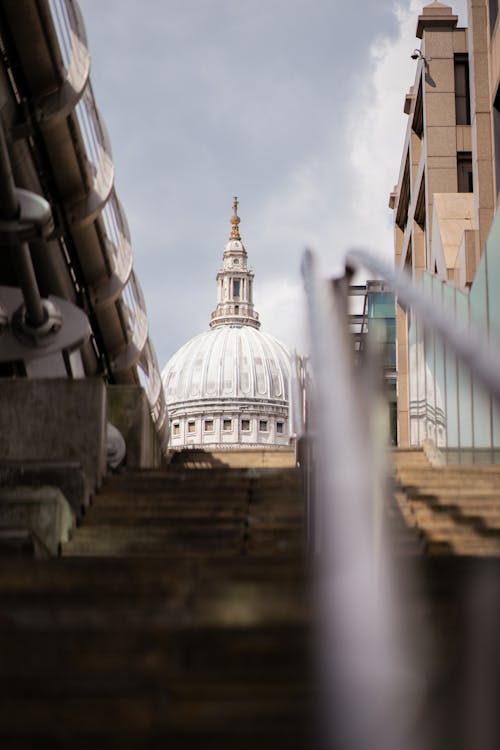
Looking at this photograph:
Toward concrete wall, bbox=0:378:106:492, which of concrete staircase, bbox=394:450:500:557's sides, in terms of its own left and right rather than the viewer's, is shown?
right

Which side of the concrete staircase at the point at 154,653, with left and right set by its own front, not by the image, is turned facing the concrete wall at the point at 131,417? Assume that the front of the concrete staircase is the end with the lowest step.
back

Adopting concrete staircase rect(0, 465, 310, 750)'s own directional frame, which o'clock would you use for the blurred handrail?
The blurred handrail is roughly at 10 o'clock from the concrete staircase.

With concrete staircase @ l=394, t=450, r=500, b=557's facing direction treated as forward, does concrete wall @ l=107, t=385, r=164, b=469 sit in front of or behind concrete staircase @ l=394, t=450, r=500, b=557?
behind

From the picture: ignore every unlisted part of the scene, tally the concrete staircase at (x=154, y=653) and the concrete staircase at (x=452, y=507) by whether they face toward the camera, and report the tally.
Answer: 2

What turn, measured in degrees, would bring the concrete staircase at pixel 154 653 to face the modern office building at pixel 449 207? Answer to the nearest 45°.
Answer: approximately 180°

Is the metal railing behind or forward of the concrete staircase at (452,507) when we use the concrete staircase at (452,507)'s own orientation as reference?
forward

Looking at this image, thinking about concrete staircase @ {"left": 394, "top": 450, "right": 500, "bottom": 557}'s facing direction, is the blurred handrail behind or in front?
in front

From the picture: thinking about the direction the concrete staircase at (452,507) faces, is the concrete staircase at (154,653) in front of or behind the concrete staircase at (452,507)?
in front

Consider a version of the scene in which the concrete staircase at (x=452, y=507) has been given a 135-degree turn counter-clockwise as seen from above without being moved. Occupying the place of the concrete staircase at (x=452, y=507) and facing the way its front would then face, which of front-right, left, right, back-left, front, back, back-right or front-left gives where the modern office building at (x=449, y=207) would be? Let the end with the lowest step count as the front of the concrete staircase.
front-left

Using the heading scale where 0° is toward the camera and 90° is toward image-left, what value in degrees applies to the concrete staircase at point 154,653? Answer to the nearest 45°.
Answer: approximately 0°

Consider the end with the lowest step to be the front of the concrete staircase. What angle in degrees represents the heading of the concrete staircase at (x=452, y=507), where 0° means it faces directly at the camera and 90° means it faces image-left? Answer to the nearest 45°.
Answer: approximately 0°
